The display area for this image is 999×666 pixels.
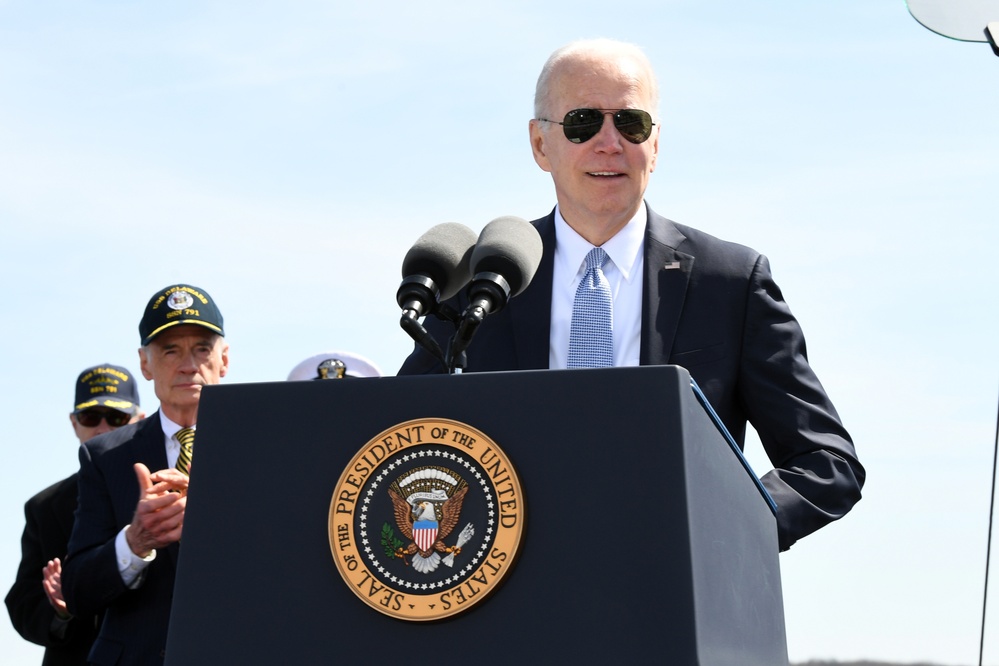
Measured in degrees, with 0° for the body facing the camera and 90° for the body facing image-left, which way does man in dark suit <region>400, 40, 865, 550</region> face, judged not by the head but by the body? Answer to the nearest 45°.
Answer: approximately 0°

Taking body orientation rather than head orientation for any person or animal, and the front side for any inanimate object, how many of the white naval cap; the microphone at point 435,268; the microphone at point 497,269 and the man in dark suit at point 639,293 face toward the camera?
2

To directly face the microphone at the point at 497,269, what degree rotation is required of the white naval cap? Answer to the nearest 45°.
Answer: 0° — it already faces it

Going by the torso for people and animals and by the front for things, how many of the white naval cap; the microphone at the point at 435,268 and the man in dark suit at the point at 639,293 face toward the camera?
2

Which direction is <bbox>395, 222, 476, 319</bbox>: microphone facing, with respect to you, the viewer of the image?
facing away from the viewer and to the right of the viewer

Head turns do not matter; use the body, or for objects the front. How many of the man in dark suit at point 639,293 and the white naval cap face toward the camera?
2
